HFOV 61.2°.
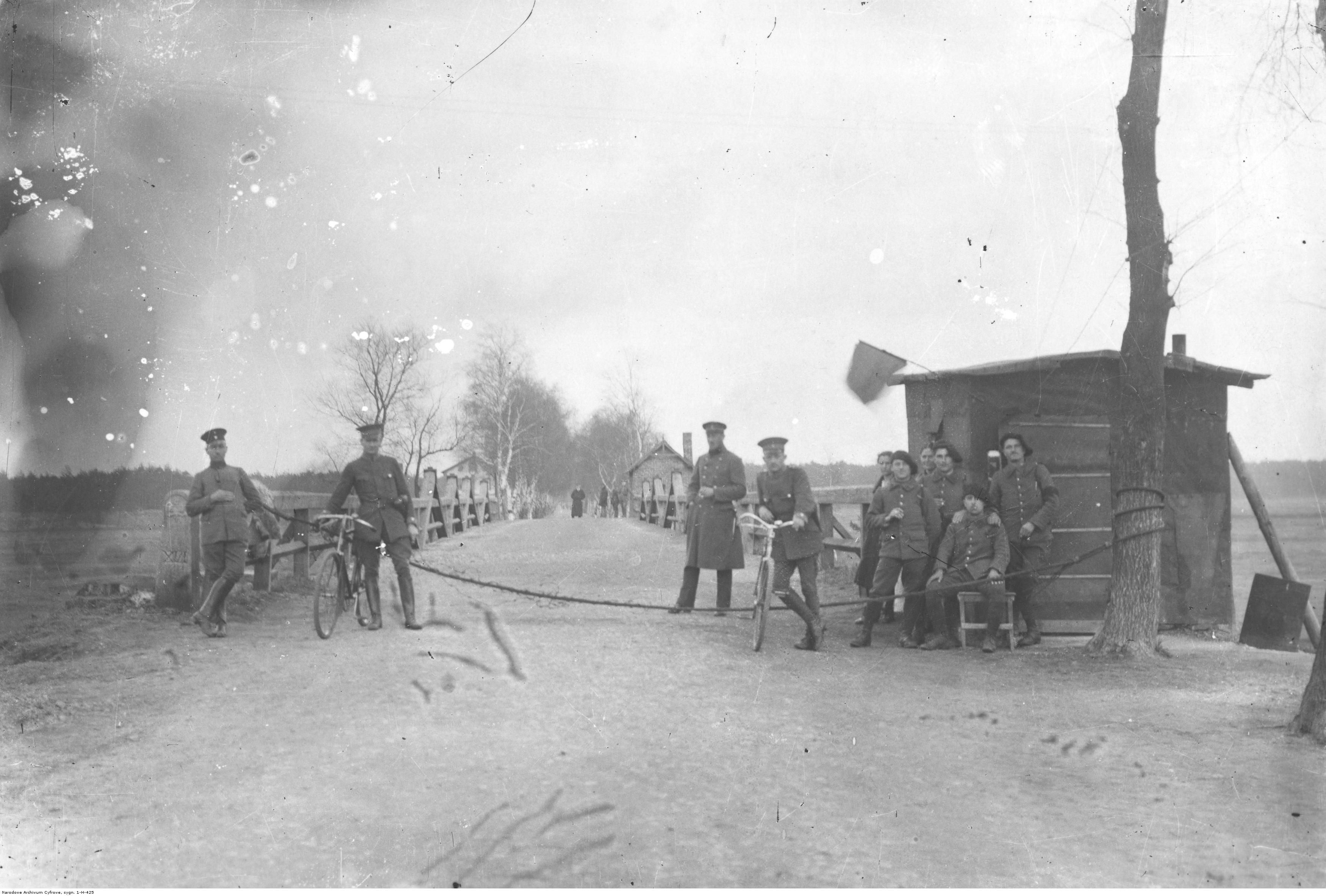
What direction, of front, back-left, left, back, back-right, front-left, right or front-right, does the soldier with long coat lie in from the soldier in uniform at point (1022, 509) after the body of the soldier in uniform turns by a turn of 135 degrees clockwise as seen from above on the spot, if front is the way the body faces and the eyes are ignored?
front-left

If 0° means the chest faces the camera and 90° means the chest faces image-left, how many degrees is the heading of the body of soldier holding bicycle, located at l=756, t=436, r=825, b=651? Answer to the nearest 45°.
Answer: approximately 45°

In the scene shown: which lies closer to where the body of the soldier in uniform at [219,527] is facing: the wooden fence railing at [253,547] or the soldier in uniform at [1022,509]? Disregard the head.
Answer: the soldier in uniform

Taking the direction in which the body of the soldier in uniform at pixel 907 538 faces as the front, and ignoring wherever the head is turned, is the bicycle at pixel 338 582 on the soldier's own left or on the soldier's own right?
on the soldier's own right

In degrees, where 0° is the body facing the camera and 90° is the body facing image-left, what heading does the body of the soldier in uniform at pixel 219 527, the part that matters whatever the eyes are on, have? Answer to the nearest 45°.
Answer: approximately 0°

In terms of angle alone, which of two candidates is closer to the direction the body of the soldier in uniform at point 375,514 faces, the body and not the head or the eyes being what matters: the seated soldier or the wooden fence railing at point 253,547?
the seated soldier

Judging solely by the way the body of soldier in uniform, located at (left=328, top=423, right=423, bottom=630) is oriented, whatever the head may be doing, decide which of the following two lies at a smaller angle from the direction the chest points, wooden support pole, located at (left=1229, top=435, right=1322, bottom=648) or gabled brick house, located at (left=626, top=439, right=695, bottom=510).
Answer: the wooden support pole

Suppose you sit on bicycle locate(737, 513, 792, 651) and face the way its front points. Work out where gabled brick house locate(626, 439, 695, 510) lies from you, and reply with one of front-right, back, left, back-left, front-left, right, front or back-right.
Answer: back
